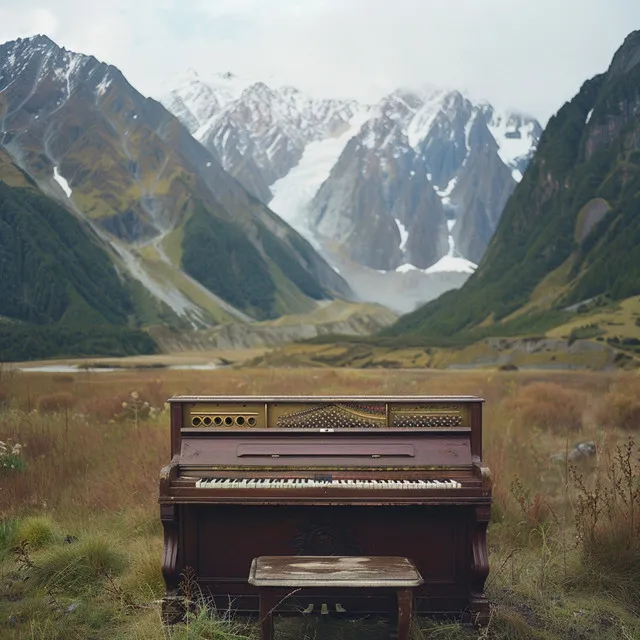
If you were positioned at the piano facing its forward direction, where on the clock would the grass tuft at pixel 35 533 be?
The grass tuft is roughly at 4 o'clock from the piano.

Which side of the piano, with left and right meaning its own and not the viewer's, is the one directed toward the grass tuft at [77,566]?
right

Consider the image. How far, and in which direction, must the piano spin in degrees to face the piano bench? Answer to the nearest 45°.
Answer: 0° — it already faces it

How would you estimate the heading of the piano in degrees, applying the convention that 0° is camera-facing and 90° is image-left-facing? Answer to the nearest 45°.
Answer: approximately 0°

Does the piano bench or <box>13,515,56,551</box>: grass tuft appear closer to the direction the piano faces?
the piano bench

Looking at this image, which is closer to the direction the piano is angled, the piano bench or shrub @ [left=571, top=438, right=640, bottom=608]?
the piano bench

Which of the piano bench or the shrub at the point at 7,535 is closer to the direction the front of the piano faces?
the piano bench

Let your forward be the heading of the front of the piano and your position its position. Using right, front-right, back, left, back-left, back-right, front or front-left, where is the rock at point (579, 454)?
back-left

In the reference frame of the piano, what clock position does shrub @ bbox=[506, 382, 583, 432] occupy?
The shrub is roughly at 7 o'clock from the piano.

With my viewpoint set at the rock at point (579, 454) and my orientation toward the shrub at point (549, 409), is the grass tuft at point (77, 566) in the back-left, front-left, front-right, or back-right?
back-left
